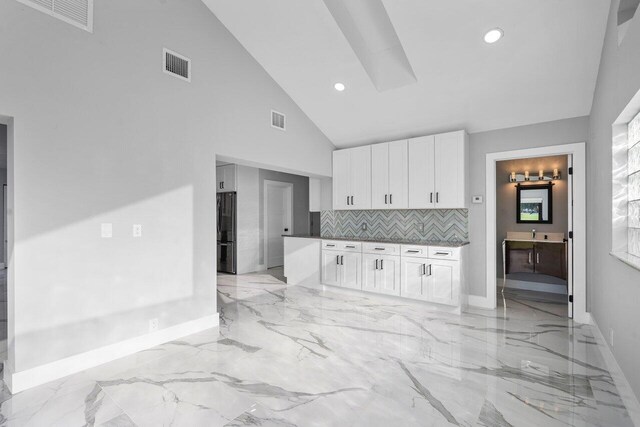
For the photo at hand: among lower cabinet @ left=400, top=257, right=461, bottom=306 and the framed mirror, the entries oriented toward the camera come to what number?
2

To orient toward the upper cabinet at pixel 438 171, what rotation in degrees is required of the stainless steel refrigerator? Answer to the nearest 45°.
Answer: approximately 90° to its left

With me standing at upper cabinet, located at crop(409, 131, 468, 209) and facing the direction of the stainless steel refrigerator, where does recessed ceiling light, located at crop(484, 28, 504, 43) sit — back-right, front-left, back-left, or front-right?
back-left

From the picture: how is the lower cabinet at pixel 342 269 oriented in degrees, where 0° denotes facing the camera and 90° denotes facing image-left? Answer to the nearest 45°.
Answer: approximately 45°

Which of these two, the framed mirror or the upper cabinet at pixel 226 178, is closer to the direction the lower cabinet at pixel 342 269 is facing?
the upper cabinet

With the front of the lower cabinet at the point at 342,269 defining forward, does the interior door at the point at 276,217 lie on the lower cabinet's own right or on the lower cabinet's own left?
on the lower cabinet's own right
